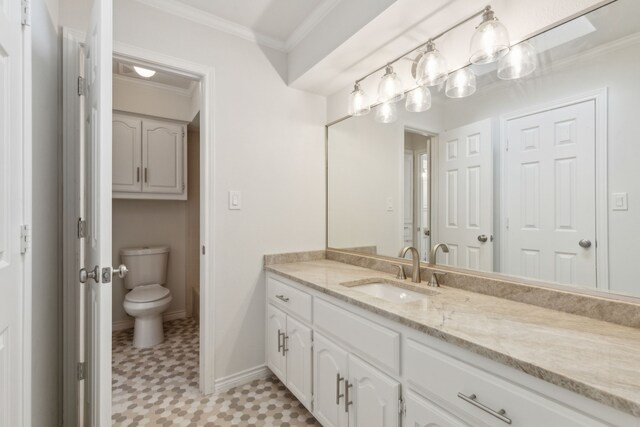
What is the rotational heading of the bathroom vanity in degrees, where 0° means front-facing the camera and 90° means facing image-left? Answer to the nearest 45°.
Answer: approximately 45°

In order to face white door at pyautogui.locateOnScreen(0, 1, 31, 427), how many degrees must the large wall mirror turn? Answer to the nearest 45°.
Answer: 0° — it already faces it

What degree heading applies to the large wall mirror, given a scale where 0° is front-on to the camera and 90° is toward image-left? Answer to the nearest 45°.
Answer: approximately 45°
